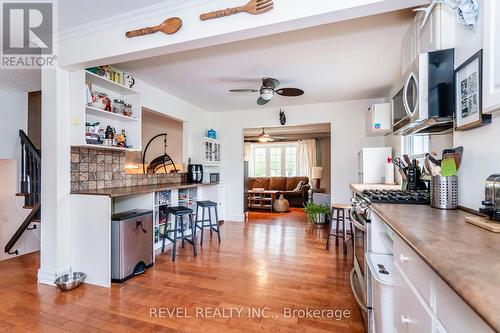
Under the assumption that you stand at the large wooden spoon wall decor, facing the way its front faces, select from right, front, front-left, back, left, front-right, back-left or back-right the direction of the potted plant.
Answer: back-left

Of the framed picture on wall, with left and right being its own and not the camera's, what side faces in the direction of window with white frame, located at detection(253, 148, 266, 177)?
right

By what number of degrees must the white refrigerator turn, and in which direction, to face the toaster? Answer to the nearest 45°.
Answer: approximately 90° to its left

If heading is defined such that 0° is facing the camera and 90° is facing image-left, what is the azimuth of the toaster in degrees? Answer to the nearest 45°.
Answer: approximately 45°

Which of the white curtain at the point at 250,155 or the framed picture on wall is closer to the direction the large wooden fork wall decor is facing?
the framed picture on wall

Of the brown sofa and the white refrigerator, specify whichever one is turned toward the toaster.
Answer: the brown sofa

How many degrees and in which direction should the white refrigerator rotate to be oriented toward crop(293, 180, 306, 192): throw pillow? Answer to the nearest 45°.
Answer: approximately 45° to its right

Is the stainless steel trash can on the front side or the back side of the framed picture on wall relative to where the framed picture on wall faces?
on the front side
